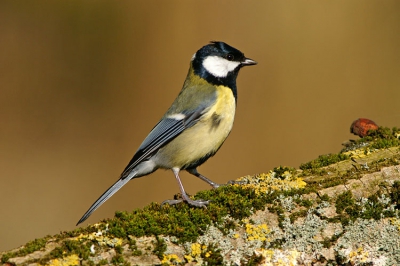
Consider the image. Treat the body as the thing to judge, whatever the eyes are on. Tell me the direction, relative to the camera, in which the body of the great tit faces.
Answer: to the viewer's right
